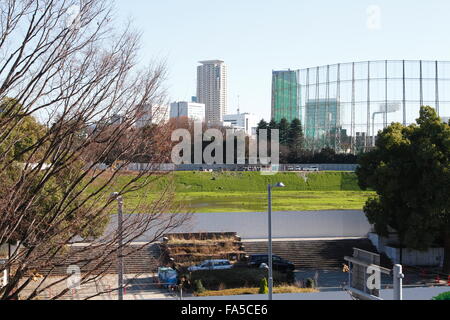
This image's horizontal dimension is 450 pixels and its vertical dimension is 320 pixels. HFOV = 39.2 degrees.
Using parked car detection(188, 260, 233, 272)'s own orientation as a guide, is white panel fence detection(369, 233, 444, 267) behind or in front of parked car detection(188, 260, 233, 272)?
behind

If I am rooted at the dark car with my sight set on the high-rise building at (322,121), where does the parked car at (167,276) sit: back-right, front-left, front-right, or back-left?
back-left

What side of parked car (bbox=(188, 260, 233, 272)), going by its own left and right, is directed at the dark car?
back

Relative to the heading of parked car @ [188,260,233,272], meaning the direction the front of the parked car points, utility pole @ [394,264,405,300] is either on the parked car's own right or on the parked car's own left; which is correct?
on the parked car's own left

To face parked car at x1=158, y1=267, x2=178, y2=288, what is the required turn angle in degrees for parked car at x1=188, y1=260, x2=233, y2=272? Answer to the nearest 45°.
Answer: approximately 45° to its left

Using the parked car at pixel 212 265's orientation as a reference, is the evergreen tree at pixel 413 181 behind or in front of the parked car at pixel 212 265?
behind

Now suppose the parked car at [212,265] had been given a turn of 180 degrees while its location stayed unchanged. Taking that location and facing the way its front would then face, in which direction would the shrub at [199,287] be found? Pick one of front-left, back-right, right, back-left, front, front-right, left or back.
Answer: right

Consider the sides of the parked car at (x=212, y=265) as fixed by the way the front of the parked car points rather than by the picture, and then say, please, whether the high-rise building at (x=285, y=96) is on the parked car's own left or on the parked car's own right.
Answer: on the parked car's own right

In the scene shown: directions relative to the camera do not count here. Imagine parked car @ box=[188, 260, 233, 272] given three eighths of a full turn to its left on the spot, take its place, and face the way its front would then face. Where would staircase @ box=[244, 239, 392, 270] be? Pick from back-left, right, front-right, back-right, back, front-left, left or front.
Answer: left

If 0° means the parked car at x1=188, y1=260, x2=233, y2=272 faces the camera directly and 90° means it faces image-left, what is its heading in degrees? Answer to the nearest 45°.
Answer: approximately 90°

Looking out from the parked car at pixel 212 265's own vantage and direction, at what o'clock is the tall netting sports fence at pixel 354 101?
The tall netting sports fence is roughly at 4 o'clock from the parked car.

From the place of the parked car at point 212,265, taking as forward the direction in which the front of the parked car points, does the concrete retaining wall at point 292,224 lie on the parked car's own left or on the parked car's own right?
on the parked car's own right

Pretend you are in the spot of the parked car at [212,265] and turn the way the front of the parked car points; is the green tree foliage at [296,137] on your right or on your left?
on your right
